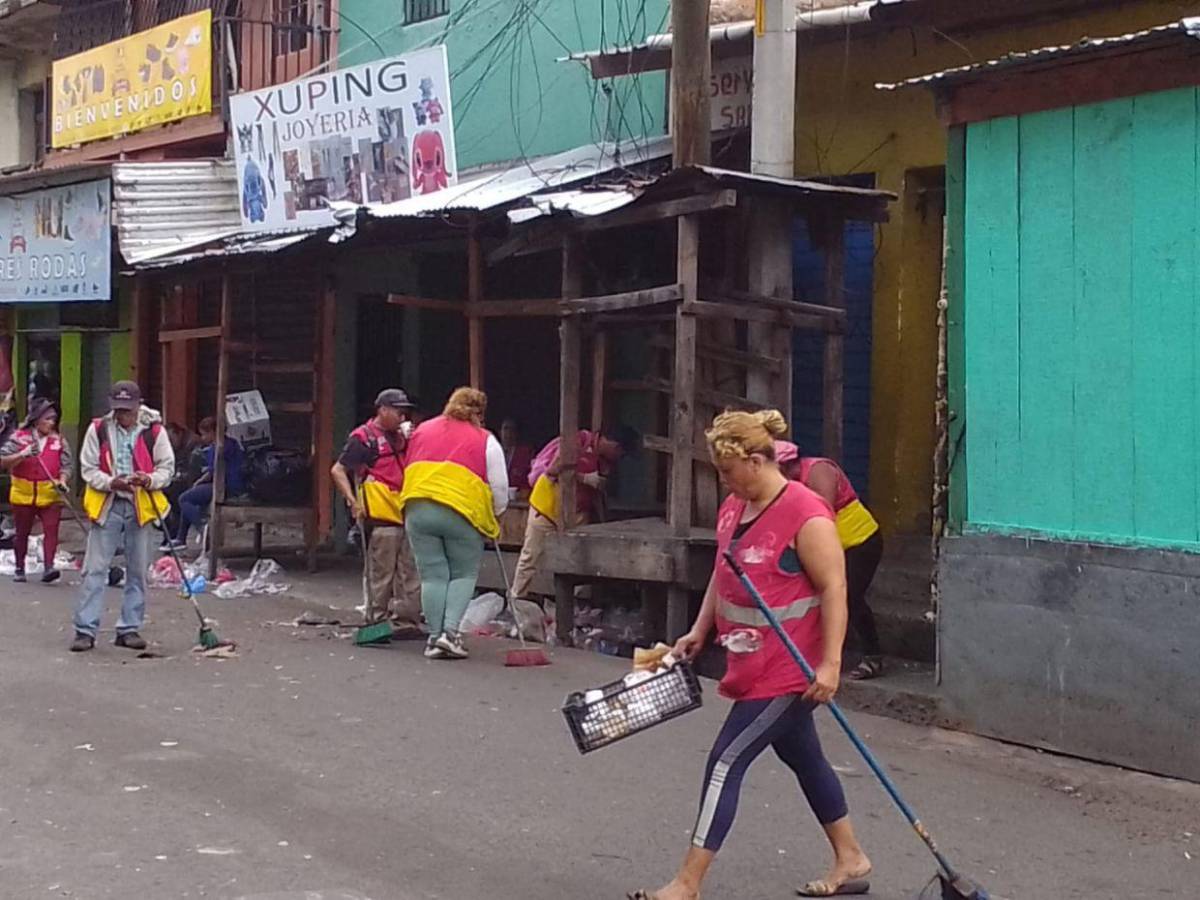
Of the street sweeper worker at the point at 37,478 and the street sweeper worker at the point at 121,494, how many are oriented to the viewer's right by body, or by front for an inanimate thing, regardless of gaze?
0

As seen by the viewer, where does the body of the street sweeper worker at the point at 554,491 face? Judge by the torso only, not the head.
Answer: to the viewer's right

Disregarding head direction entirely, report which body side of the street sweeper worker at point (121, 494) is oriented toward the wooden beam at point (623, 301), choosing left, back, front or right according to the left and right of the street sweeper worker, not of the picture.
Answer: left

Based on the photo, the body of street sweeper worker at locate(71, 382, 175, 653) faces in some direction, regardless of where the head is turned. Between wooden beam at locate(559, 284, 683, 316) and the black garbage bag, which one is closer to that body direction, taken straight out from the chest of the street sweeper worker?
the wooden beam

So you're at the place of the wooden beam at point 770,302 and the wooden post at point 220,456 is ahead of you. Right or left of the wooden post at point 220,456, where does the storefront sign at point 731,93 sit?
right

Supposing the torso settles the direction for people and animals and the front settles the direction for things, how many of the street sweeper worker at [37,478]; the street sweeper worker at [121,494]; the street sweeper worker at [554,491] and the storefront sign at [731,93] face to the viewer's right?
1

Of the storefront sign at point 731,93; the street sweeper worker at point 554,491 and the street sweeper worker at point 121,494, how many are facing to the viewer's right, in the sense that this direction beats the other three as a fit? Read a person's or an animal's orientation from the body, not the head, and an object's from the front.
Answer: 1

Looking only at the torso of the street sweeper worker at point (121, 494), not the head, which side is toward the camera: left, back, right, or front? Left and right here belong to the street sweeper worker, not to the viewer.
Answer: front

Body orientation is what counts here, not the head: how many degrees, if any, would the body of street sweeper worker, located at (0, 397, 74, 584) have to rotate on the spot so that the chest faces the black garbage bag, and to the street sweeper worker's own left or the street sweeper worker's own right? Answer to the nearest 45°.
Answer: approximately 90° to the street sweeper worker's own left

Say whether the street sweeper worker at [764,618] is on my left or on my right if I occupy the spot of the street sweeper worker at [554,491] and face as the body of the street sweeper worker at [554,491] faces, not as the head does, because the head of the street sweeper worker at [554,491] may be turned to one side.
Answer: on my right

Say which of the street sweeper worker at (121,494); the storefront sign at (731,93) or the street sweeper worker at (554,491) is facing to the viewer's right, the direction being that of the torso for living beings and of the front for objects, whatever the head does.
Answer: the street sweeper worker at (554,491)
